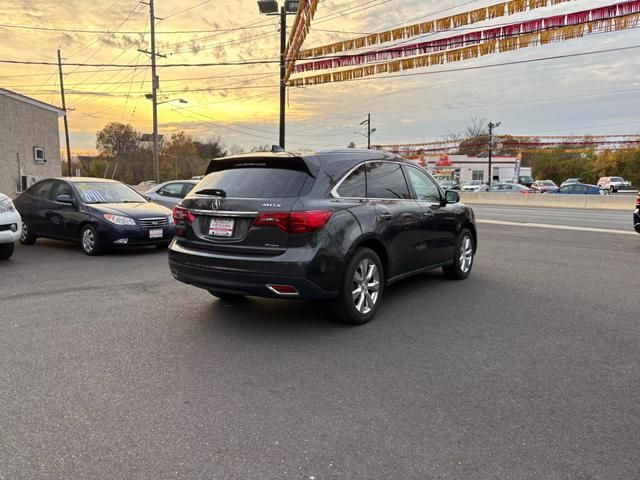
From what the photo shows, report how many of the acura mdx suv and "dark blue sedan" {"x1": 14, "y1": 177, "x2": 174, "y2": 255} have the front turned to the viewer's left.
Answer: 0

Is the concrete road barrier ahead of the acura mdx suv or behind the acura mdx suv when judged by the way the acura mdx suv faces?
ahead

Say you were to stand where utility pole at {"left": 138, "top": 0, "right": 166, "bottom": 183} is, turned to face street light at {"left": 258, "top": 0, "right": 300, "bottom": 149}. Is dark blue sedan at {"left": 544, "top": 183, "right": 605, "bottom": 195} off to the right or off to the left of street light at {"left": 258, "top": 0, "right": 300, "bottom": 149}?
left

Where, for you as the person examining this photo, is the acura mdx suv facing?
facing away from the viewer and to the right of the viewer

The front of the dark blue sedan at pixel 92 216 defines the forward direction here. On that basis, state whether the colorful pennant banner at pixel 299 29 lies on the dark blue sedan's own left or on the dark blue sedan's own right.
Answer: on the dark blue sedan's own left

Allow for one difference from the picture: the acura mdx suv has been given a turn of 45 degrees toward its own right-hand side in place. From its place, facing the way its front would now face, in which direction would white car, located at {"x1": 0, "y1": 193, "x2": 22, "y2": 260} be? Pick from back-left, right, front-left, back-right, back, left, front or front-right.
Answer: back-left

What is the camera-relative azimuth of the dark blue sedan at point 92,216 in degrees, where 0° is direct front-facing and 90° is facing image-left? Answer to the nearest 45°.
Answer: approximately 315°

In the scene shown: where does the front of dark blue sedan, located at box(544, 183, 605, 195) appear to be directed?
to the viewer's left

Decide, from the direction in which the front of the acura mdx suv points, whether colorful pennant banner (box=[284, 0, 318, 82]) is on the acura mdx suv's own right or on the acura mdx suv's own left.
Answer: on the acura mdx suv's own left

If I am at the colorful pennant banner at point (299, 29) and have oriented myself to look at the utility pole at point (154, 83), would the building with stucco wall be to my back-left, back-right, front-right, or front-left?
front-left

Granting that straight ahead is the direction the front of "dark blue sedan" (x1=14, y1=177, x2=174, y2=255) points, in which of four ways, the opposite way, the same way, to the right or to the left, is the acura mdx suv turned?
to the left

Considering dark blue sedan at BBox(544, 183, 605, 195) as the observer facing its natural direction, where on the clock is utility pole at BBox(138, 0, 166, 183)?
The utility pole is roughly at 11 o'clock from the dark blue sedan.
